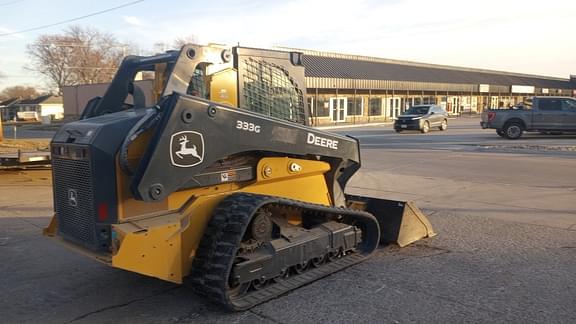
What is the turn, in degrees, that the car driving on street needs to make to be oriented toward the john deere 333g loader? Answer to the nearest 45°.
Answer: approximately 45° to its left

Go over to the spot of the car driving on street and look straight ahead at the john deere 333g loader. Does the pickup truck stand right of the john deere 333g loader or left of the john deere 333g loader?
left

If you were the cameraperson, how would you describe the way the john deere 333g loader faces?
facing away from the viewer and to the right of the viewer

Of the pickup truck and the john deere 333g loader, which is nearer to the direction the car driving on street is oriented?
the john deere 333g loader

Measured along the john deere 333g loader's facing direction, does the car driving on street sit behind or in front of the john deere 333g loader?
in front

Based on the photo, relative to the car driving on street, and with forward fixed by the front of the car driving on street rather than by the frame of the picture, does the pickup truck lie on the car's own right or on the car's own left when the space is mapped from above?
on the car's own left

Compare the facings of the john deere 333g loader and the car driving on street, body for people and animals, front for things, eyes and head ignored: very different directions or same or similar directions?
very different directions
